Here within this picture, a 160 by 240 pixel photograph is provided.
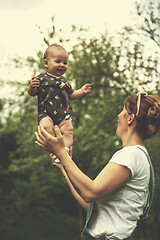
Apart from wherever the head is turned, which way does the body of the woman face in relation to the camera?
to the viewer's left

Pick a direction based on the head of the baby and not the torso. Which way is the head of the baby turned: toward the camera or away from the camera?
toward the camera
